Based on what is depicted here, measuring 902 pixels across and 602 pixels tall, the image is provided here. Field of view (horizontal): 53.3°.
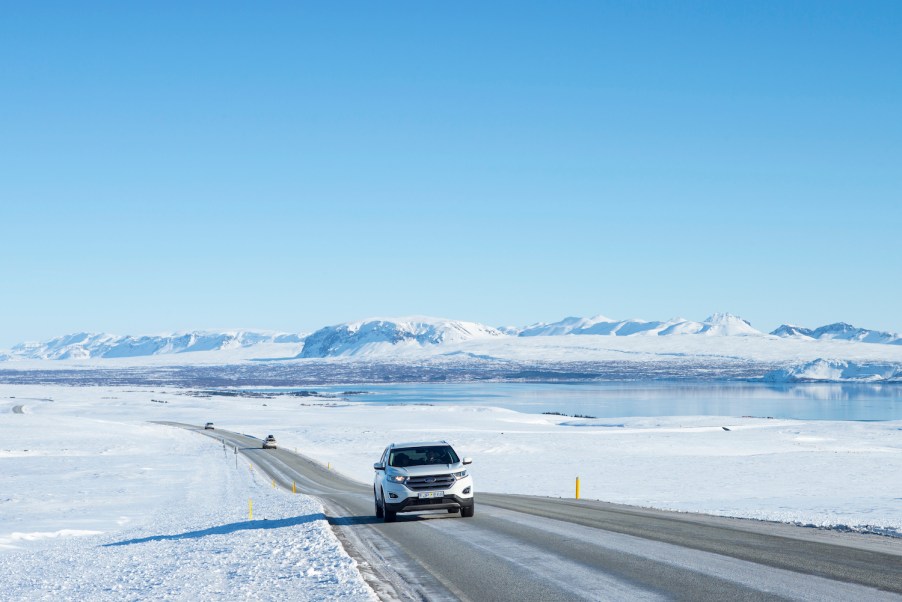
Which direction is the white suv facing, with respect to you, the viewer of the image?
facing the viewer
